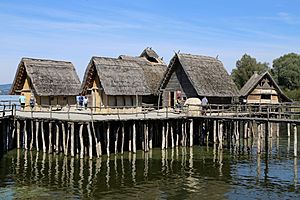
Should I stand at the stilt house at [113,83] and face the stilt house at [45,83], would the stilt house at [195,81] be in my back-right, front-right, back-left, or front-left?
back-right

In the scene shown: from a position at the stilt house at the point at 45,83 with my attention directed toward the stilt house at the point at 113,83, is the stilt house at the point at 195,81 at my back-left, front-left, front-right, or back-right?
front-left

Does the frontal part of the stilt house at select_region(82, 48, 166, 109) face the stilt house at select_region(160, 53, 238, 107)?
no

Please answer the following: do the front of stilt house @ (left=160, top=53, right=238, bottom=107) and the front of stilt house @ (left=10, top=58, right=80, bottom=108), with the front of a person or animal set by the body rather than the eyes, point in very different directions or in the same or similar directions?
same or similar directions

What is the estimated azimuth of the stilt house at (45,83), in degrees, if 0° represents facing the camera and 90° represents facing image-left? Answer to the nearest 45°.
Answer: approximately 45°

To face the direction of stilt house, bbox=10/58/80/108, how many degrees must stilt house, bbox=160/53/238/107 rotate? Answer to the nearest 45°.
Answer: approximately 45° to its right

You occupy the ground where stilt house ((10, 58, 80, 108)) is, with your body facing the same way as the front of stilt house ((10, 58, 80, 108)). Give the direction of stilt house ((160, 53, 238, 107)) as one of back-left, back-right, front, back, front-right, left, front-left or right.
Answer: back-left

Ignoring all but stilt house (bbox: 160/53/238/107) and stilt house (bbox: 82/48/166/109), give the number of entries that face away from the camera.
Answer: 0

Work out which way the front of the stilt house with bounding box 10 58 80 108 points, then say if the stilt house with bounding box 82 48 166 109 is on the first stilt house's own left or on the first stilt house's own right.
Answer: on the first stilt house's own left

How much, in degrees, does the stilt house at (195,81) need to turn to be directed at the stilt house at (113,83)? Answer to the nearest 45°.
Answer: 0° — it already faces it

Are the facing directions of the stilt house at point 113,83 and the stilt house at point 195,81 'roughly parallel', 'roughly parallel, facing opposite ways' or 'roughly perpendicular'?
roughly parallel

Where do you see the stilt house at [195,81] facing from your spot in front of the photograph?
facing the viewer and to the left of the viewer

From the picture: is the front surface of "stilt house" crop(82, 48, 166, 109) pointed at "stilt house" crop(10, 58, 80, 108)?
no

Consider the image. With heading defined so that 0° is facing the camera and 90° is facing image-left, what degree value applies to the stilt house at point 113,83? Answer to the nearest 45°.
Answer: approximately 45°
